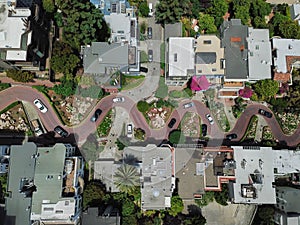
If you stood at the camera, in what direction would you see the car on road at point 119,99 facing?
facing to the right of the viewer

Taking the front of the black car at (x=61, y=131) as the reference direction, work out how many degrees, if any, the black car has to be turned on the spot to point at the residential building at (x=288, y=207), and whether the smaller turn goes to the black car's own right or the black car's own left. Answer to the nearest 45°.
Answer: approximately 45° to the black car's own left

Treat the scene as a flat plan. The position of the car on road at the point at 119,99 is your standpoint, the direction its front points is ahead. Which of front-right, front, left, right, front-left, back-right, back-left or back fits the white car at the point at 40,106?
back

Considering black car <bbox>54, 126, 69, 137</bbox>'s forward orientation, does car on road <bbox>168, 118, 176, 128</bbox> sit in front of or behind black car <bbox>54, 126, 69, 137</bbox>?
in front

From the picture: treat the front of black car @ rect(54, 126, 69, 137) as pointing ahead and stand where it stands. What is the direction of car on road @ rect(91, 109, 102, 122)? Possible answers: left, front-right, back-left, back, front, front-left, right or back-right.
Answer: front-left

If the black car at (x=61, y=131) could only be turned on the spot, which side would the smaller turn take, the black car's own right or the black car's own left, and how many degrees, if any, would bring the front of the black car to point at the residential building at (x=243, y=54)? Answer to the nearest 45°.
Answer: approximately 45° to the black car's own left

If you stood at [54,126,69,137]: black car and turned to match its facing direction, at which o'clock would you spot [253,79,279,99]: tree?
The tree is roughly at 11 o'clock from the black car.

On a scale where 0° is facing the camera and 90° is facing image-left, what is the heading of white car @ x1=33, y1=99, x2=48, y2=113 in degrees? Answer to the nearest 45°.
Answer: approximately 315°
